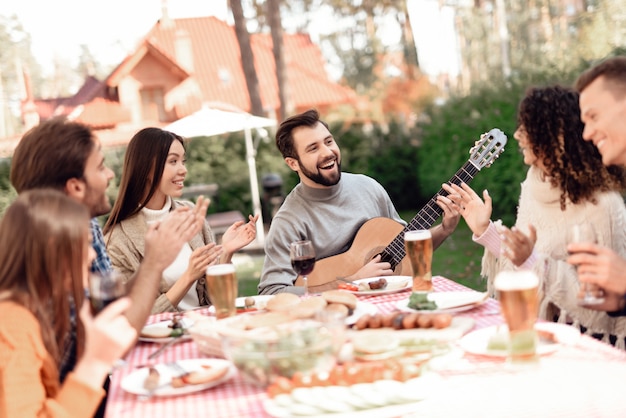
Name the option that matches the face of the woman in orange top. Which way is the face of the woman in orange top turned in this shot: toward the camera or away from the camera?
away from the camera

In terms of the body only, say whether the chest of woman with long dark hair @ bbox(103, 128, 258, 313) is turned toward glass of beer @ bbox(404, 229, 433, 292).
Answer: yes

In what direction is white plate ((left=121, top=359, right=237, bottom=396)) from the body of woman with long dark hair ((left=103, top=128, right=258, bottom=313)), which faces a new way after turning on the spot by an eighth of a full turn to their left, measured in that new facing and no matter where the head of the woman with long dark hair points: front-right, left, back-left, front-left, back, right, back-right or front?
right

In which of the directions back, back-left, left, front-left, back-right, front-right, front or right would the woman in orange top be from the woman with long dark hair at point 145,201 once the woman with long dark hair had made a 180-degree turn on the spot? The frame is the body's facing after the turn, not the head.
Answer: back-left

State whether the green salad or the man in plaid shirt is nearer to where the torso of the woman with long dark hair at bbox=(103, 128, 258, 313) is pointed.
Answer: the green salad

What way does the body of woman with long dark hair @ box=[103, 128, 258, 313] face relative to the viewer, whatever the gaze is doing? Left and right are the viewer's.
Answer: facing the viewer and to the right of the viewer

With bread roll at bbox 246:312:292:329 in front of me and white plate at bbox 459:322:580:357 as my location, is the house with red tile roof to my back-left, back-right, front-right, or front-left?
front-right

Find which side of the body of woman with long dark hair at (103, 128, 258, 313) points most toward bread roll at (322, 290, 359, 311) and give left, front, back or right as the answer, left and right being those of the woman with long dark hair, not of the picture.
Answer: front

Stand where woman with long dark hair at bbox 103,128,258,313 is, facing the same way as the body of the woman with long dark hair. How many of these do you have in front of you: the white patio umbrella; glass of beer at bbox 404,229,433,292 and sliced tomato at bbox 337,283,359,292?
2

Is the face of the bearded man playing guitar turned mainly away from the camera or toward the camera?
toward the camera

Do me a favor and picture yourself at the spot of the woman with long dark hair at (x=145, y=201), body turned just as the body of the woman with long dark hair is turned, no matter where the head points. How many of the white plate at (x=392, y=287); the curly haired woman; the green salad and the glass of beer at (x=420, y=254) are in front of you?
4

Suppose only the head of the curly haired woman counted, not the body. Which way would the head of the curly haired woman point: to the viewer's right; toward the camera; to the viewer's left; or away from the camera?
to the viewer's left

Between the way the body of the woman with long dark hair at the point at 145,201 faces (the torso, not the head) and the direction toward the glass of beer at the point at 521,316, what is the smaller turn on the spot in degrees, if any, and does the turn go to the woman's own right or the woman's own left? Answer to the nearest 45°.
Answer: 0° — they already face it

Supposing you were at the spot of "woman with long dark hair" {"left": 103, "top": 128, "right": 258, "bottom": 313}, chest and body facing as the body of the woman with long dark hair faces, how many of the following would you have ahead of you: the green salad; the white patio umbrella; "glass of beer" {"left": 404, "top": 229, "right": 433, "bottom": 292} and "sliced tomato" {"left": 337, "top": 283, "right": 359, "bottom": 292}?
3

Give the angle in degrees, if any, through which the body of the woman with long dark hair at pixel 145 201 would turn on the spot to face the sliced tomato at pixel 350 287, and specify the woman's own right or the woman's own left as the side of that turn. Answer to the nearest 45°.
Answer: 0° — they already face it

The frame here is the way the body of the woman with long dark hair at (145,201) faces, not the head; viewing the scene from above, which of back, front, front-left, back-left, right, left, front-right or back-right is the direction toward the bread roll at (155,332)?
front-right

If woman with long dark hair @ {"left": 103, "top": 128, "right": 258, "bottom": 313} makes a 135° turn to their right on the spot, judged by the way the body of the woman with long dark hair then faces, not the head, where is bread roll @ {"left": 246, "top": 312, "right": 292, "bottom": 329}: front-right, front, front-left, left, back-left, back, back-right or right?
left

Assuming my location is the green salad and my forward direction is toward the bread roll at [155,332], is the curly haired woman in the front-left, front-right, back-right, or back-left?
back-right

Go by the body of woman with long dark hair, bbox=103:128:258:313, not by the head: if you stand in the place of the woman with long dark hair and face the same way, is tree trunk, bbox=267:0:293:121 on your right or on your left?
on your left

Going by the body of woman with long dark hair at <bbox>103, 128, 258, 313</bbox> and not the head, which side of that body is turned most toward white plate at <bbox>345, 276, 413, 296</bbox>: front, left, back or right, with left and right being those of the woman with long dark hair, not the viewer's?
front

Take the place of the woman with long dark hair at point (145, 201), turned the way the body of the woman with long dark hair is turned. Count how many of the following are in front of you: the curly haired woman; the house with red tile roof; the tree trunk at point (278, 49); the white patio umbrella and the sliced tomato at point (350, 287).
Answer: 2

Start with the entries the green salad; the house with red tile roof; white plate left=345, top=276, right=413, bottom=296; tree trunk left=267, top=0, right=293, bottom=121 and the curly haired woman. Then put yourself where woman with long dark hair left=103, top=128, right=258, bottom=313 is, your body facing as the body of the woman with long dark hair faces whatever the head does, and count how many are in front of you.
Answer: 3
